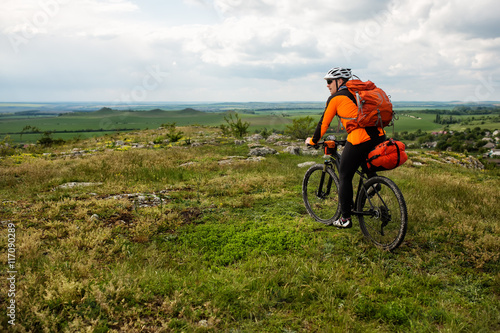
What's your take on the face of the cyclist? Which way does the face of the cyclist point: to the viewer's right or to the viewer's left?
to the viewer's left

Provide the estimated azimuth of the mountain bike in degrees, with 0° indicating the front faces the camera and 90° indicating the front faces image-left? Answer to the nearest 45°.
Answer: approximately 135°

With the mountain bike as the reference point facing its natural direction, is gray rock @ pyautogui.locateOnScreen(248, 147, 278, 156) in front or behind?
in front
